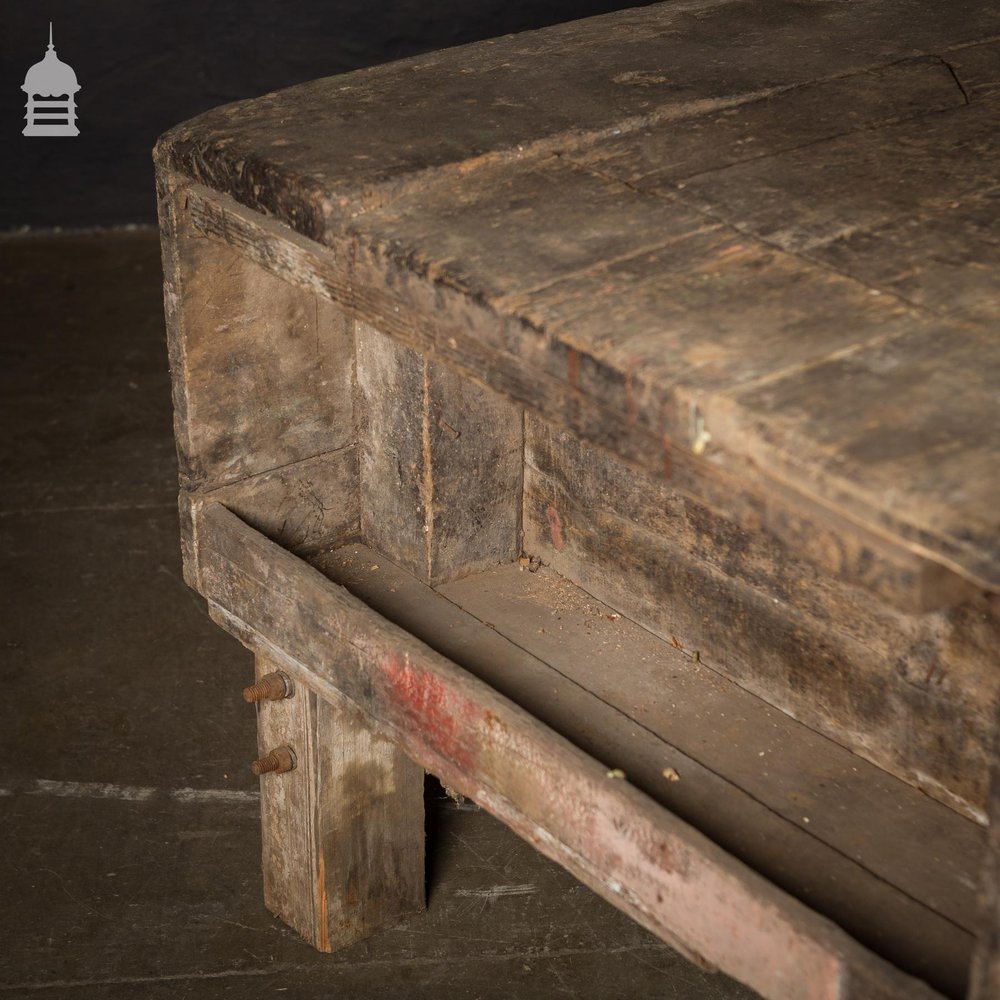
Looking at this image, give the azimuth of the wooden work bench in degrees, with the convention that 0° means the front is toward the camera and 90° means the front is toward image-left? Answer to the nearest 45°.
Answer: approximately 45°
